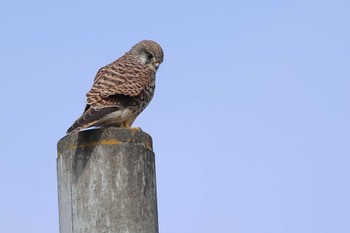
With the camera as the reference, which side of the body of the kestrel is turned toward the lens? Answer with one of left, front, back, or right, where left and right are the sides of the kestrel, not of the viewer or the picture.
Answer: right
